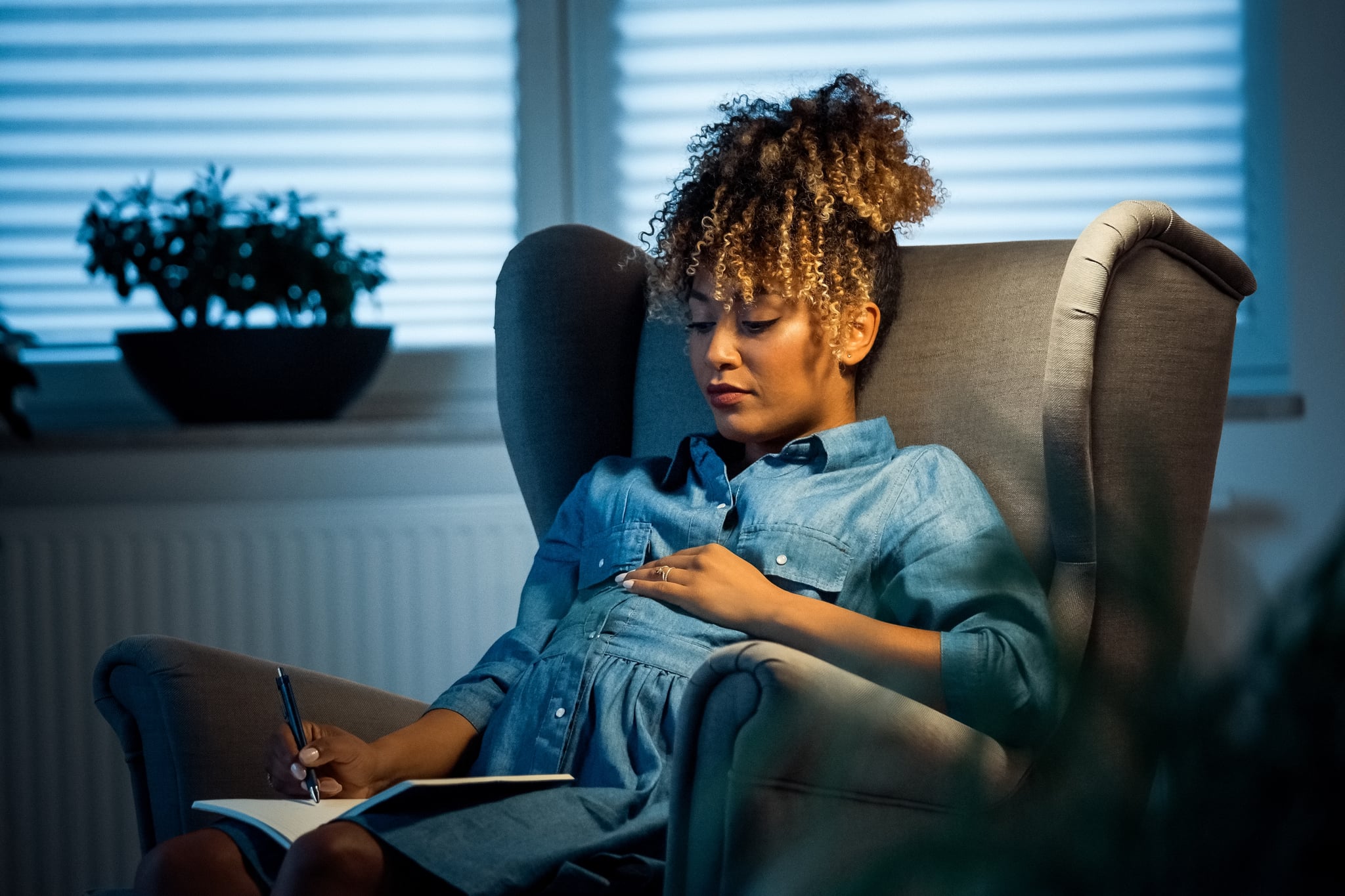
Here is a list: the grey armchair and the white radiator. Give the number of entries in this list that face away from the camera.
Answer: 0

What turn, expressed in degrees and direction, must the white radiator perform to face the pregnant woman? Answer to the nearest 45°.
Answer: approximately 45° to its left

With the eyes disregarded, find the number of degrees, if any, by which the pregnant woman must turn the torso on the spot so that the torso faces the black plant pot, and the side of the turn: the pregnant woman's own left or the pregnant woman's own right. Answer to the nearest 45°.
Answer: approximately 90° to the pregnant woman's own right

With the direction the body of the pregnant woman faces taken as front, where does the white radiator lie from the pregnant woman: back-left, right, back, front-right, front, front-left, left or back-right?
right

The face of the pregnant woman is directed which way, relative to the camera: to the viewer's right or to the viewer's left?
to the viewer's left

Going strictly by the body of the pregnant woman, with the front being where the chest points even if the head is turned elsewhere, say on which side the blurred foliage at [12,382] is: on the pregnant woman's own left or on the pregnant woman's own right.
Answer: on the pregnant woman's own right

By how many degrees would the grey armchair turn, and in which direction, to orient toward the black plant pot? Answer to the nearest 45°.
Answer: approximately 90° to its right

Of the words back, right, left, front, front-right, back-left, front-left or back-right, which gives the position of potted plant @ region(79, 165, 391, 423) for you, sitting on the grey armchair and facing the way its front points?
right

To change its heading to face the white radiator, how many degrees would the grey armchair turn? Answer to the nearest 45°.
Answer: approximately 90° to its right
